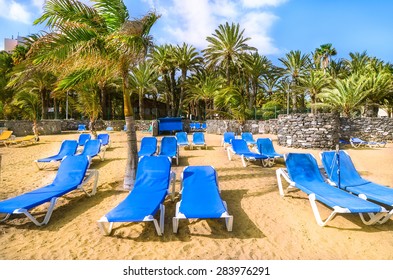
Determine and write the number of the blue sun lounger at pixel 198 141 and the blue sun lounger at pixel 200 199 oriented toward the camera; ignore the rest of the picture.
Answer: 2

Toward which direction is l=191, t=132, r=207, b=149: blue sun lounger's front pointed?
toward the camera

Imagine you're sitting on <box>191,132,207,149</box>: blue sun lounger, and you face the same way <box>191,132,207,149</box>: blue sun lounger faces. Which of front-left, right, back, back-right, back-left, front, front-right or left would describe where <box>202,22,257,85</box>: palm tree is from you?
back

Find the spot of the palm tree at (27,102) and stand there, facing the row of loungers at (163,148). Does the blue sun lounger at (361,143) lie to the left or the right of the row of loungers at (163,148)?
left

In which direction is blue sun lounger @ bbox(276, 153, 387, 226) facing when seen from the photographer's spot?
facing the viewer and to the right of the viewer

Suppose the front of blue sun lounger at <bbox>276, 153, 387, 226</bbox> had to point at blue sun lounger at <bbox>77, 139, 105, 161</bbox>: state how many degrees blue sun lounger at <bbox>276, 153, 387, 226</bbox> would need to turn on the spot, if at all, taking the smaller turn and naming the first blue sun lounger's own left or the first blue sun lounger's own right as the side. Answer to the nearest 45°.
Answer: approximately 135° to the first blue sun lounger's own right

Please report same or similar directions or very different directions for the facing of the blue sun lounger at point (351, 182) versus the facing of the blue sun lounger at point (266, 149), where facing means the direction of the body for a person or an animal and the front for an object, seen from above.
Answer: same or similar directions

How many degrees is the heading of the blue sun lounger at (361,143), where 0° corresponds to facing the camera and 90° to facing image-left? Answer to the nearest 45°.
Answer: approximately 270°

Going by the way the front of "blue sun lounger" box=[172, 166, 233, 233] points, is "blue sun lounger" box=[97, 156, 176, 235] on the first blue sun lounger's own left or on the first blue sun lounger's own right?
on the first blue sun lounger's own right

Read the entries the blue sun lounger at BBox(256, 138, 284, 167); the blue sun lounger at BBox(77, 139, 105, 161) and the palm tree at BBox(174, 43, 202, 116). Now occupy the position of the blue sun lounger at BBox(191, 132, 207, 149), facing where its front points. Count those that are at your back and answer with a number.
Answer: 1

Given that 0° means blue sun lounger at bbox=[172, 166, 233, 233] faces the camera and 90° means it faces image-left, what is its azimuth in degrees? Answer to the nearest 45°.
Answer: approximately 0°

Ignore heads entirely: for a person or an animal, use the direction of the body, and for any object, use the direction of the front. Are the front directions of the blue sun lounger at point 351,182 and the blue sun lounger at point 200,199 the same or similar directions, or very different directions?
same or similar directions

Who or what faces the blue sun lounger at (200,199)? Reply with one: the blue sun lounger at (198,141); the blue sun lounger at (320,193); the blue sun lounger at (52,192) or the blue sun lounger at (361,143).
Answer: the blue sun lounger at (198,141)

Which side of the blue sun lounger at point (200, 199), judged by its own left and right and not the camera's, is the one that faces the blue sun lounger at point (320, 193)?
left

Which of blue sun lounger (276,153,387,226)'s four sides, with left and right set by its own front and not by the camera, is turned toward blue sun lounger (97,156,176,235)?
right

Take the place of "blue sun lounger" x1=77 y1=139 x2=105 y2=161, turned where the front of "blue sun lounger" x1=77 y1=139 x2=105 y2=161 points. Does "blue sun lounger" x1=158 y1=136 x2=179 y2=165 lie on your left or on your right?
on your left
